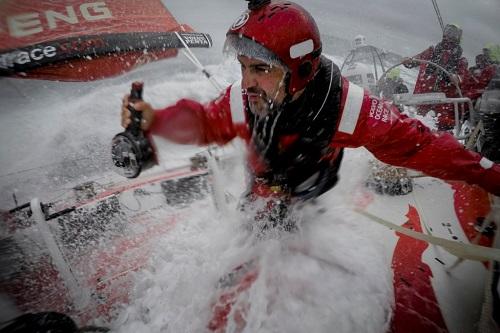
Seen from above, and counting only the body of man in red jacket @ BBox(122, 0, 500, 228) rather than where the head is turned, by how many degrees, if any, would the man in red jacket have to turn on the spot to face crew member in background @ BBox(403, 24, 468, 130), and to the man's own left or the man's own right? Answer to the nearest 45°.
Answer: approximately 180°

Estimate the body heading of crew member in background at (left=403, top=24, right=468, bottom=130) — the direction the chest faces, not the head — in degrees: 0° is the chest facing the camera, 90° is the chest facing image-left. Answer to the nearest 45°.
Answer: approximately 45°

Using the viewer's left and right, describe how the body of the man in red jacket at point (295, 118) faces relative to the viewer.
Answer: facing the viewer and to the left of the viewer

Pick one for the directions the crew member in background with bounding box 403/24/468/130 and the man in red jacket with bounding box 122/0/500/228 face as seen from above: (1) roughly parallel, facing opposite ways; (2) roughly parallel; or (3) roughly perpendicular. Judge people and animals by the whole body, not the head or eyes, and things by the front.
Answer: roughly parallel

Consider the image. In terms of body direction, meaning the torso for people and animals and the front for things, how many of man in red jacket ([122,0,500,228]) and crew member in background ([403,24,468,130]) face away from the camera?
0

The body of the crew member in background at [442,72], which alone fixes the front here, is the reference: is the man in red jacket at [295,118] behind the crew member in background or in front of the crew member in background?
in front
